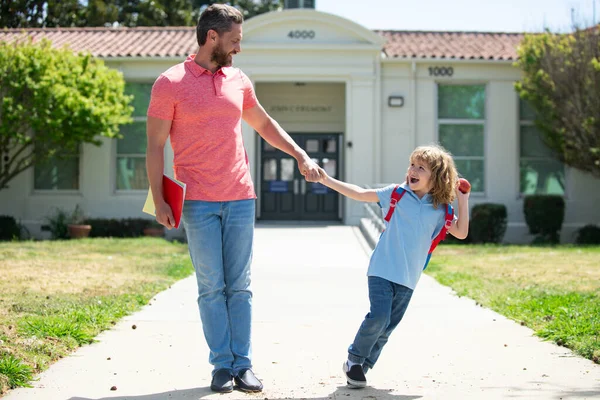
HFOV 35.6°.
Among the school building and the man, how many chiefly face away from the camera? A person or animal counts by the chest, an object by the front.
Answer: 0

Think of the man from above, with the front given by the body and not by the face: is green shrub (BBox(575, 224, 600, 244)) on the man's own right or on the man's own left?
on the man's own left

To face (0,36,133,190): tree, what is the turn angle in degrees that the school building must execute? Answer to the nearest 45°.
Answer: approximately 90° to its right

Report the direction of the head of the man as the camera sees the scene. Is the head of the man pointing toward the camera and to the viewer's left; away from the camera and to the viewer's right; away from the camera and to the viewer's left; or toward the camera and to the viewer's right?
toward the camera and to the viewer's right

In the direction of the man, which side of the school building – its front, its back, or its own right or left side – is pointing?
front

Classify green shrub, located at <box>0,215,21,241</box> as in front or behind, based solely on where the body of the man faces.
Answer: behind

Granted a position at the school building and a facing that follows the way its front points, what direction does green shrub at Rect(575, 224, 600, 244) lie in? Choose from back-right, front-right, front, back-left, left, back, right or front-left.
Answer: left

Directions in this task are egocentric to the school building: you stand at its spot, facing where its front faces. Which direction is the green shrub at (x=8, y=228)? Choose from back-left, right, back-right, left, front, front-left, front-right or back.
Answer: right

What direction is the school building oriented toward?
toward the camera

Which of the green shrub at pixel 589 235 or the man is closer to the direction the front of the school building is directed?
the man

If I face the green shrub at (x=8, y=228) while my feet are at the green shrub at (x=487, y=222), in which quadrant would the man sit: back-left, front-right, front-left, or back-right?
front-left

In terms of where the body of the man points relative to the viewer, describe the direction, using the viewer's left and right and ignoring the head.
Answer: facing the viewer and to the right of the viewer

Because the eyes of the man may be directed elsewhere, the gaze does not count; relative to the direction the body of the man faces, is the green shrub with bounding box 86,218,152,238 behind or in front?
behind
